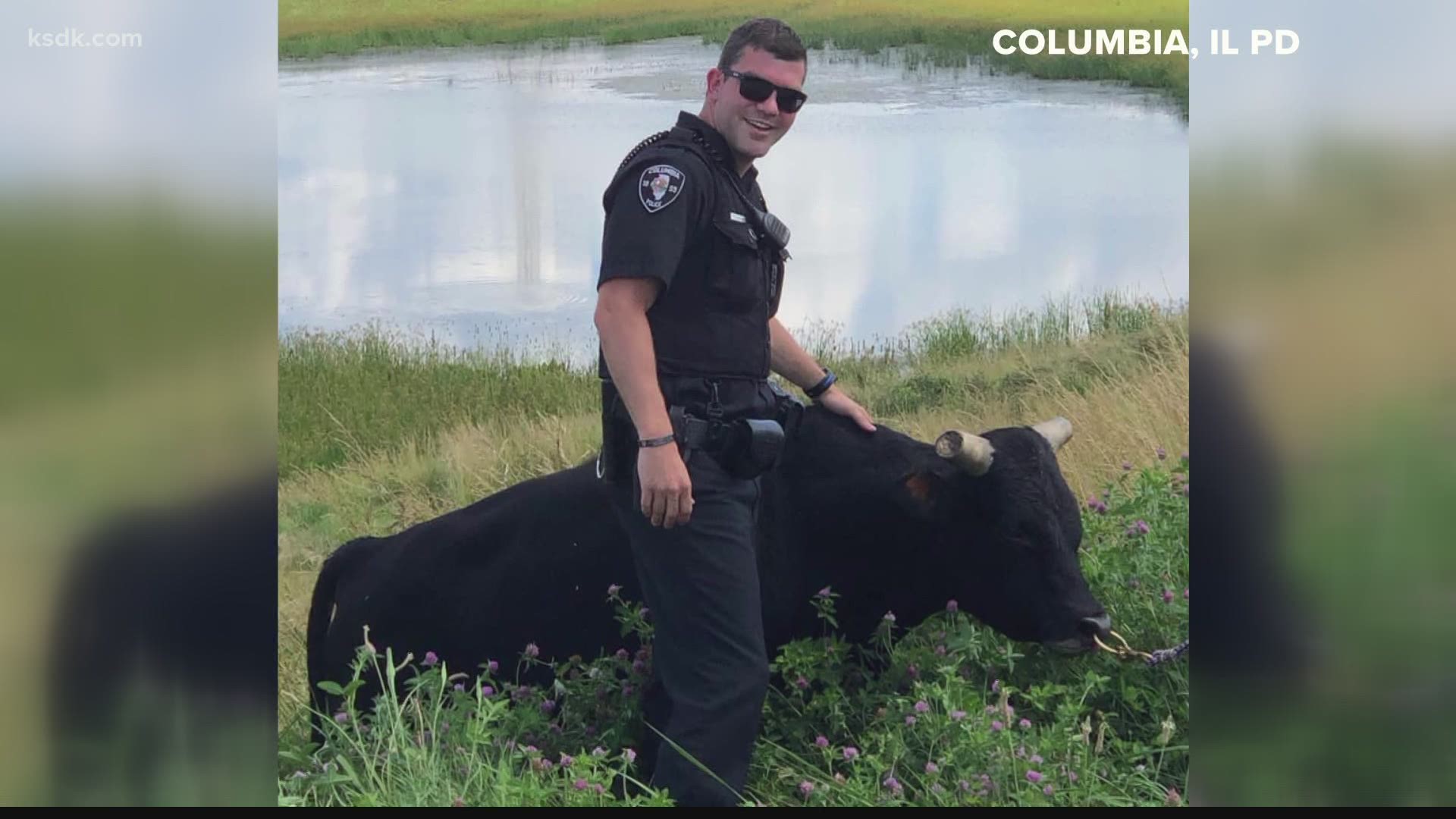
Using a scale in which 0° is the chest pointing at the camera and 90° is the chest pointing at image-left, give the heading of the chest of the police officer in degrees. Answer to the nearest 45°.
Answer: approximately 315°
